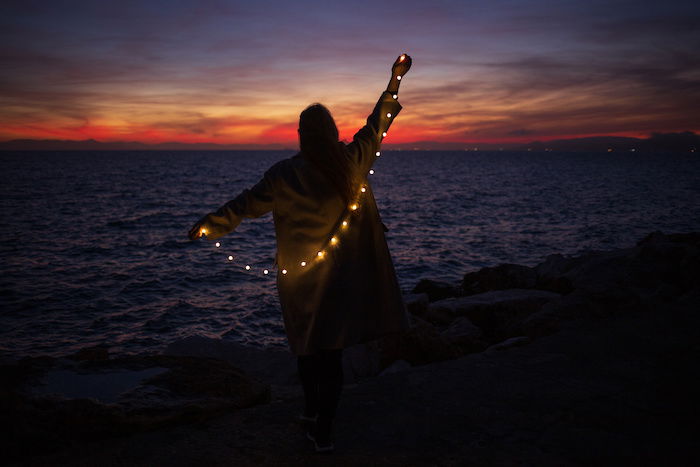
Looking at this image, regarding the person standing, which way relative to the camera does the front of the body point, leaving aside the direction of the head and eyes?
away from the camera

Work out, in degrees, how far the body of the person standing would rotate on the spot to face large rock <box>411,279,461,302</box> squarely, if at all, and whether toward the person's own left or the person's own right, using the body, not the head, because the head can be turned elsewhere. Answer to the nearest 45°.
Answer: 0° — they already face it

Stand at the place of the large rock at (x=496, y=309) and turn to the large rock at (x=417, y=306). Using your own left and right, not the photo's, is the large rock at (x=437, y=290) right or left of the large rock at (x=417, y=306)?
right

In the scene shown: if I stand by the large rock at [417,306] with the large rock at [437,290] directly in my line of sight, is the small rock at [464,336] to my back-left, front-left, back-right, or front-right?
back-right

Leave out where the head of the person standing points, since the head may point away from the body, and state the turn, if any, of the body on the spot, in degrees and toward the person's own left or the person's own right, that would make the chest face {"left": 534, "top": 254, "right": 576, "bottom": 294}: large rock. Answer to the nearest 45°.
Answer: approximately 45° to the person's own right
